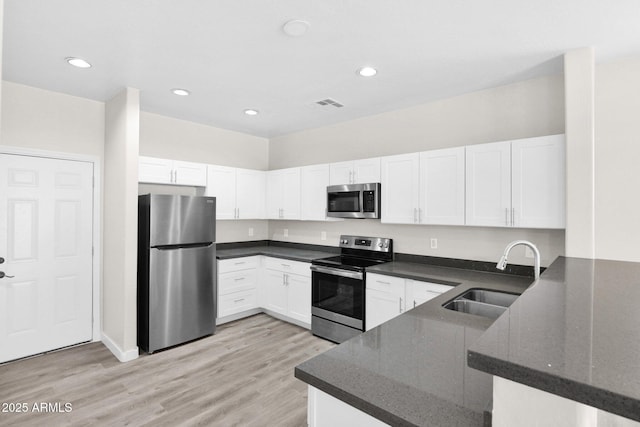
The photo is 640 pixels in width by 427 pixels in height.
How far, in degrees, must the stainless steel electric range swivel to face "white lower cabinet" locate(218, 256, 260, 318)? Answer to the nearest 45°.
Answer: approximately 45° to its right

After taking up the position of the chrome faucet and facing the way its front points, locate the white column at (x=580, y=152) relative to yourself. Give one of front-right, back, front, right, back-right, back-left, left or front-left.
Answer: back-right

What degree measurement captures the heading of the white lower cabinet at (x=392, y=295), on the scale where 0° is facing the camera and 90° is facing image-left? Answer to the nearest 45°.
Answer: approximately 45°

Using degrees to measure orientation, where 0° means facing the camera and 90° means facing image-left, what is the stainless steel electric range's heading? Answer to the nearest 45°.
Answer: approximately 45°

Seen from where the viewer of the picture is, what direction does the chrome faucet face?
facing to the left of the viewer

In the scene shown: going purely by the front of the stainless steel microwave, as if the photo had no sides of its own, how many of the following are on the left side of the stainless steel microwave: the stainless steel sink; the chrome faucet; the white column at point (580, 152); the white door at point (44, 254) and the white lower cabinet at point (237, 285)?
3

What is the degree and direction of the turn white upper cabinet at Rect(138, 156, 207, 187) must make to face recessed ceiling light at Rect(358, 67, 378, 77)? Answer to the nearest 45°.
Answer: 0° — it already faces it

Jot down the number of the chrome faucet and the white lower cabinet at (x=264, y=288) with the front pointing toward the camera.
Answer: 1
